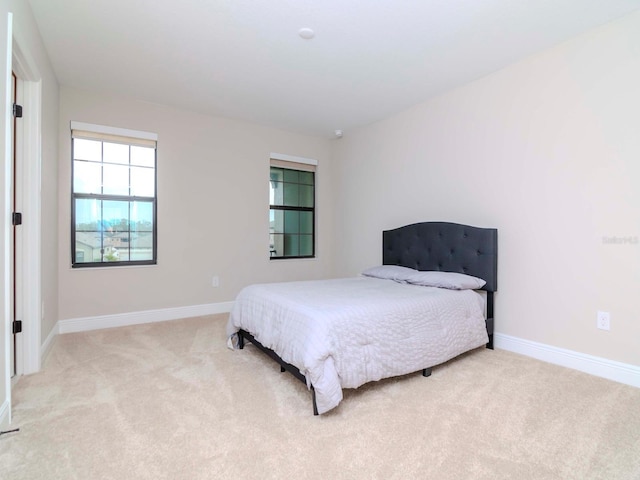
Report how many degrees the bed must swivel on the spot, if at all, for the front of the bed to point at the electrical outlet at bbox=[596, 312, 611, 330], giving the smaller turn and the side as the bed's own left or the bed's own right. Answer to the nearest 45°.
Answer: approximately 135° to the bed's own left

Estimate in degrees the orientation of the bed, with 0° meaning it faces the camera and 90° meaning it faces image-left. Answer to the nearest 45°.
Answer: approximately 45°

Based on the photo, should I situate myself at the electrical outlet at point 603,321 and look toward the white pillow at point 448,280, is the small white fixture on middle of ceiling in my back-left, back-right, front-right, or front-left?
front-left
